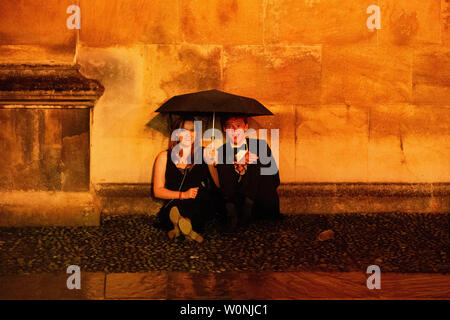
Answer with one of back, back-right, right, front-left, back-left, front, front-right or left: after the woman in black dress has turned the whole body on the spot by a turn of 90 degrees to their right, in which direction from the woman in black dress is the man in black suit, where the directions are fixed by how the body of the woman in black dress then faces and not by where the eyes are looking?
back

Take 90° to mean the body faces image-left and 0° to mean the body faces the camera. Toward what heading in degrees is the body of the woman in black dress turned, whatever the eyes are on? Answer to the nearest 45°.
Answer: approximately 0°
